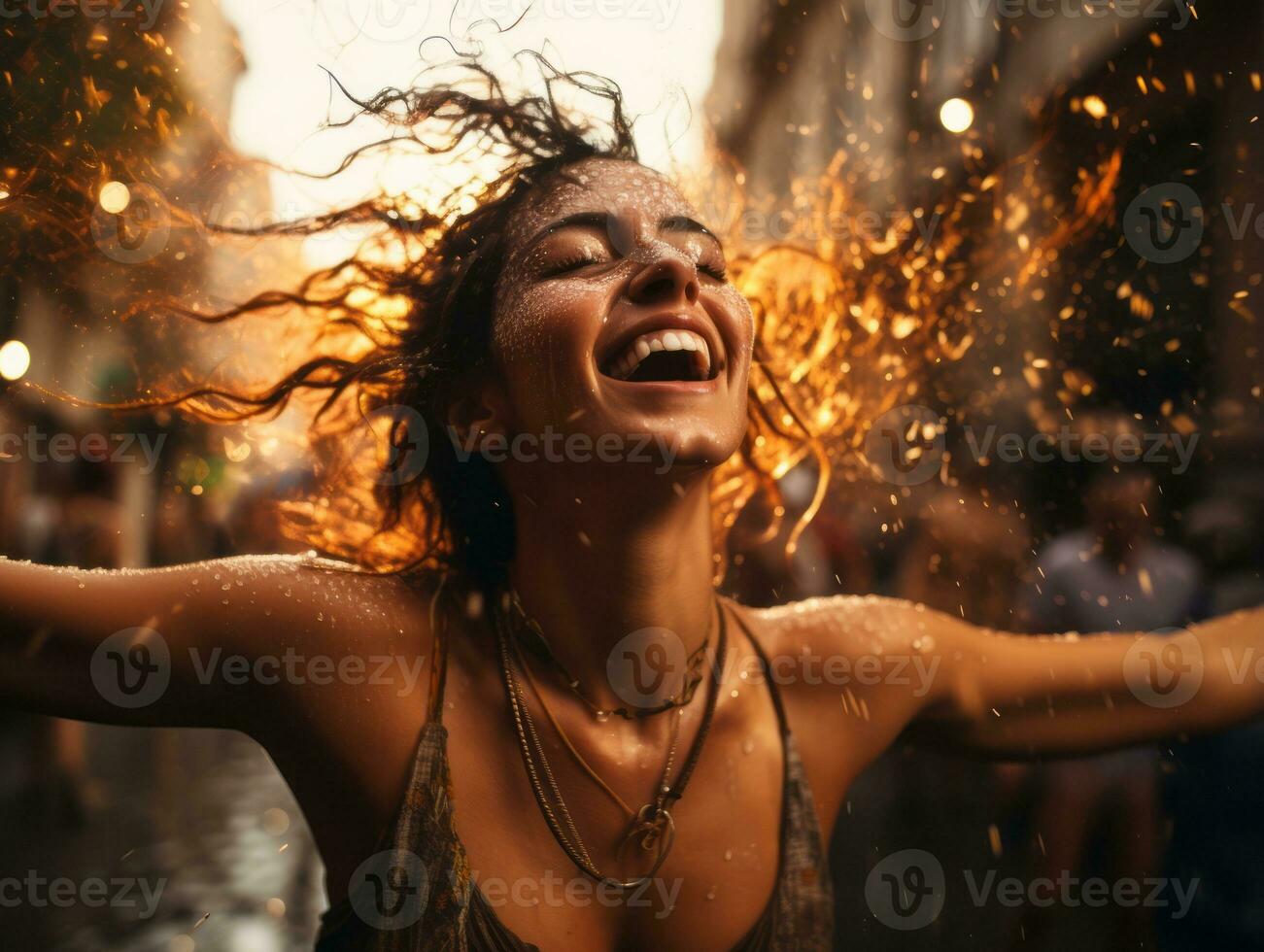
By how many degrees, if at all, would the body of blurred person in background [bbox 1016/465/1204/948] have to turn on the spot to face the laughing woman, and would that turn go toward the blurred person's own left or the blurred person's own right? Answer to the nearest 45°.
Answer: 0° — they already face them

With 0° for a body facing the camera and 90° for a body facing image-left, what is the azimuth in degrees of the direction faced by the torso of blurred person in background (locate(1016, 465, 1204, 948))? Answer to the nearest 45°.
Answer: approximately 0°
